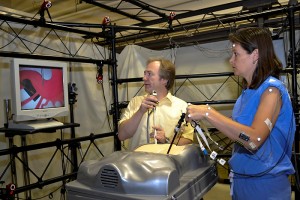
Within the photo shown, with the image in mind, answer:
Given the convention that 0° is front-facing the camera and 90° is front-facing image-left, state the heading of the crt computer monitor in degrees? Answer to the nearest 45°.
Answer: approximately 315°
